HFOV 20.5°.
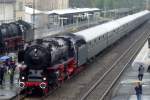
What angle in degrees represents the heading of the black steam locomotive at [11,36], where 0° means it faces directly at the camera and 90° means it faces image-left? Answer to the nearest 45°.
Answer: approximately 45°

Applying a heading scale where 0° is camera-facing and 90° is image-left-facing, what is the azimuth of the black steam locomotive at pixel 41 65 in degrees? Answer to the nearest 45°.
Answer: approximately 45°

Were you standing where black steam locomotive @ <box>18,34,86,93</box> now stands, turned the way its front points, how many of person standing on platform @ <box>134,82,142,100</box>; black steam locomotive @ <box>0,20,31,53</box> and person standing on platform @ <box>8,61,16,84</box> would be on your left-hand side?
1

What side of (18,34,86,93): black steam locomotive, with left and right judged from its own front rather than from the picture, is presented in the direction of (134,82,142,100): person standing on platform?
left

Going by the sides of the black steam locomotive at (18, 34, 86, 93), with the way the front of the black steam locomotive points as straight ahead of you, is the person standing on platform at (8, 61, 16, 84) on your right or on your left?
on your right

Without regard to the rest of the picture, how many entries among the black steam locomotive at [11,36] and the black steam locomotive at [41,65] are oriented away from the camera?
0

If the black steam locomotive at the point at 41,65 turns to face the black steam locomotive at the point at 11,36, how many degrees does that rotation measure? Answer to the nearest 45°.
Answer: approximately 135° to its right

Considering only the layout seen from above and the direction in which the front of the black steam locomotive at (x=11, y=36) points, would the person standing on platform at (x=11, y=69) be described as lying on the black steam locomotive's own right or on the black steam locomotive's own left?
on the black steam locomotive's own left

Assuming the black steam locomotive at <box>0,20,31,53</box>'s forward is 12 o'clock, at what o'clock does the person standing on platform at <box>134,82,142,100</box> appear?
The person standing on platform is roughly at 10 o'clock from the black steam locomotive.

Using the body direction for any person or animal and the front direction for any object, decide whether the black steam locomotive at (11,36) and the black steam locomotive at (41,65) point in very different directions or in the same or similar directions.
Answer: same or similar directions
